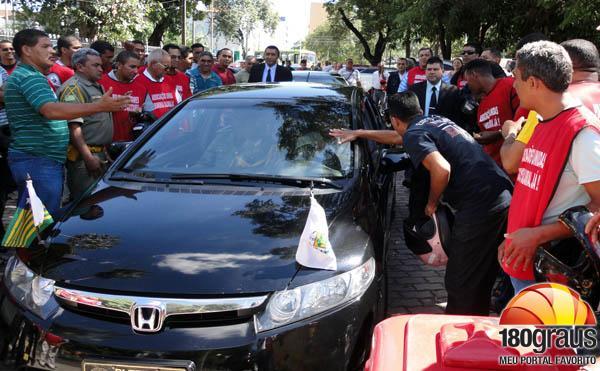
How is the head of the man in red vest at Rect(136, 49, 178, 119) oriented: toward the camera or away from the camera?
toward the camera

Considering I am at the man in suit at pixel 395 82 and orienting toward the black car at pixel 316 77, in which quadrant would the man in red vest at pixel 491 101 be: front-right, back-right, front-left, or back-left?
back-left

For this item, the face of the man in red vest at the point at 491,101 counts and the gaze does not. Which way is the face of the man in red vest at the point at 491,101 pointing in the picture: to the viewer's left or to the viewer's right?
to the viewer's left

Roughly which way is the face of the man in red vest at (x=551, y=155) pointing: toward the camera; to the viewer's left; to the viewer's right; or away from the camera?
to the viewer's left

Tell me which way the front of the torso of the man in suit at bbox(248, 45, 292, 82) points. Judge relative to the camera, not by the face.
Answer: toward the camera

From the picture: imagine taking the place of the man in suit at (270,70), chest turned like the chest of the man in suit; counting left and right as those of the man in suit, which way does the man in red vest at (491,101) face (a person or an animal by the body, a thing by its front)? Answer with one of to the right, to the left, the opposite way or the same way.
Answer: to the right

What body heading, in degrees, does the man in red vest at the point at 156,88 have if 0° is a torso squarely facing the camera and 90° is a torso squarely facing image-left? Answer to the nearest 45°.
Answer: approximately 315°

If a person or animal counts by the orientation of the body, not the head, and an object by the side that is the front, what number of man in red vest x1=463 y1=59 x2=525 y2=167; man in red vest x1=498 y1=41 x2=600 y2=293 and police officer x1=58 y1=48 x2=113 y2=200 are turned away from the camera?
0

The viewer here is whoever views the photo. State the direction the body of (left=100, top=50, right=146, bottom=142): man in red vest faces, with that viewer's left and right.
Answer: facing the viewer and to the right of the viewer

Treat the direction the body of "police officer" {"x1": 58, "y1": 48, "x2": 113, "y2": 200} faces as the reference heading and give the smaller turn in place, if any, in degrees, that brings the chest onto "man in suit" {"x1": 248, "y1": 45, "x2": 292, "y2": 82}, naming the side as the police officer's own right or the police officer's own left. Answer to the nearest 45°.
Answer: approximately 90° to the police officer's own left

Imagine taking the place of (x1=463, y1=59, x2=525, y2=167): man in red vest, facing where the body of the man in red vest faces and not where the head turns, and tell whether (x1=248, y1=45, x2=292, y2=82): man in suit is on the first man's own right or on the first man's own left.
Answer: on the first man's own right

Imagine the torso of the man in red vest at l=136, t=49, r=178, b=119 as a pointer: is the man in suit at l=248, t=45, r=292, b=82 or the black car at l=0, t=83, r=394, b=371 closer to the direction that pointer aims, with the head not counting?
the black car

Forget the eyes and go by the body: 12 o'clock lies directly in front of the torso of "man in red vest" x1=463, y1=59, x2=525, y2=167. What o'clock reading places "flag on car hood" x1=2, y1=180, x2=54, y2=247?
The flag on car hood is roughly at 12 o'clock from the man in red vest.

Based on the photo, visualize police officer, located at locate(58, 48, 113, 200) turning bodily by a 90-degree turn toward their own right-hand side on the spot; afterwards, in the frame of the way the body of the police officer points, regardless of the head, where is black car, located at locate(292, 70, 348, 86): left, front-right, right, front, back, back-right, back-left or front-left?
back

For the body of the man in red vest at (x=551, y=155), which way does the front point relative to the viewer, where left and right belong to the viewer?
facing the viewer and to the left of the viewer
